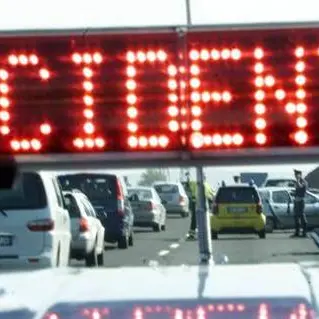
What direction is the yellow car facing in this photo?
away from the camera

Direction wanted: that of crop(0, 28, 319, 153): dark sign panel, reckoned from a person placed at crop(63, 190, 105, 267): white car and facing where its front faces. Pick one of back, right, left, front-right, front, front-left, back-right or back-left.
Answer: back-right

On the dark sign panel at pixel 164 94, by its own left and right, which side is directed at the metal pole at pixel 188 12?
back

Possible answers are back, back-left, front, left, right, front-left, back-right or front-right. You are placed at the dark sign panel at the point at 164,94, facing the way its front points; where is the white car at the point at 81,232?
back

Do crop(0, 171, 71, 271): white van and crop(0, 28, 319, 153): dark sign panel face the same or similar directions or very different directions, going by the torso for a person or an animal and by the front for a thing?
very different directions

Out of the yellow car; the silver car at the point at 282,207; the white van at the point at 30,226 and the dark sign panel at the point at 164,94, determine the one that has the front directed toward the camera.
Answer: the dark sign panel

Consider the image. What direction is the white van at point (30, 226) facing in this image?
away from the camera

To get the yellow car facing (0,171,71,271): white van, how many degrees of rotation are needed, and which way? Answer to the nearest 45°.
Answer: approximately 180°
